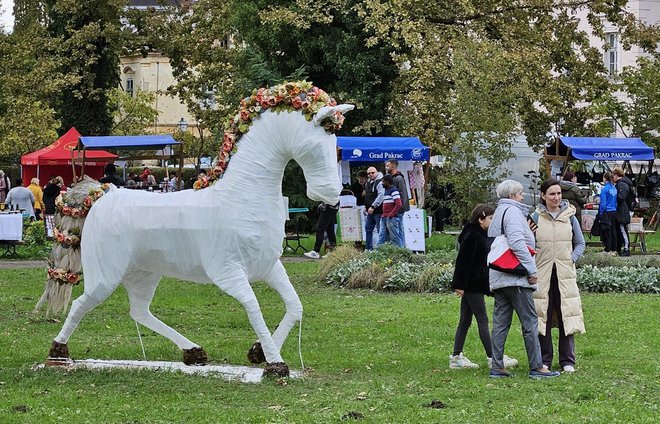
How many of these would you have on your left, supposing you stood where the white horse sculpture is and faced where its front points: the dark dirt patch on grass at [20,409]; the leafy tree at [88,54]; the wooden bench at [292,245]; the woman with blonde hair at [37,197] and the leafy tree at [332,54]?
4

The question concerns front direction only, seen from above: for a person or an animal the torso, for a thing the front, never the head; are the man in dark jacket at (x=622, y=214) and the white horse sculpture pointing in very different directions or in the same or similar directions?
very different directions

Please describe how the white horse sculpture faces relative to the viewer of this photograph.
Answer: facing to the right of the viewer

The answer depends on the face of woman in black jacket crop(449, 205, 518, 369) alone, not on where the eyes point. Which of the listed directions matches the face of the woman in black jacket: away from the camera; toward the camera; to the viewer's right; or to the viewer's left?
to the viewer's right

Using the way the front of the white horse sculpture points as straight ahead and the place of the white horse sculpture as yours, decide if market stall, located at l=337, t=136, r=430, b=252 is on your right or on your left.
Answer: on your left

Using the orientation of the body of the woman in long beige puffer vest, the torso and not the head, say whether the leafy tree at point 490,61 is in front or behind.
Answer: behind

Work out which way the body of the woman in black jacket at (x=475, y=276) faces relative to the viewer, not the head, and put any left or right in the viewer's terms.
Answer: facing to the right of the viewer
